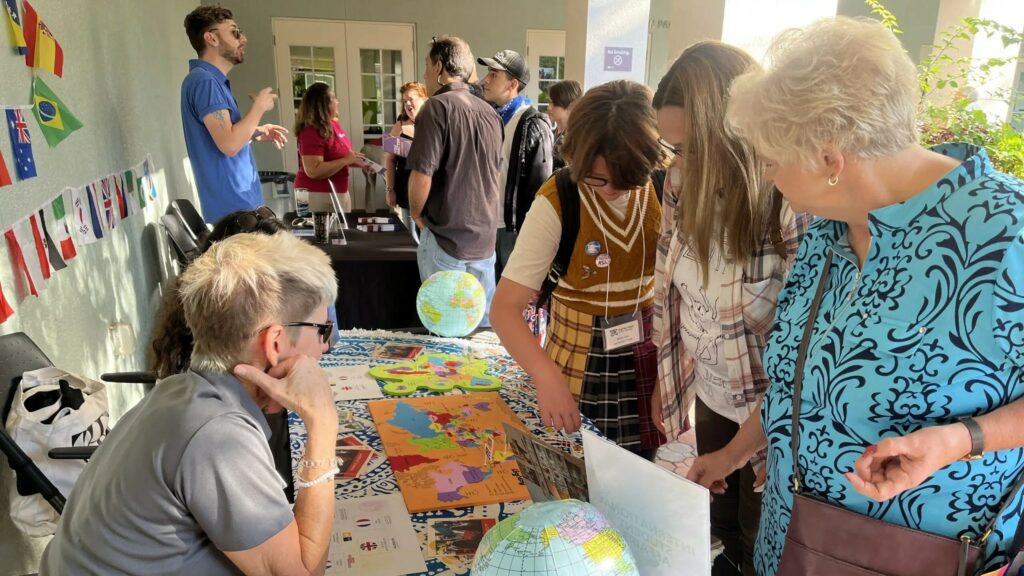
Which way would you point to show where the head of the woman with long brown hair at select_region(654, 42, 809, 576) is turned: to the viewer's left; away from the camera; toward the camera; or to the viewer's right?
to the viewer's left

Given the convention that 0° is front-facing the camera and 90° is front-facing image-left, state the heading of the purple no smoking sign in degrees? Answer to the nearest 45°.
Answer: approximately 0°

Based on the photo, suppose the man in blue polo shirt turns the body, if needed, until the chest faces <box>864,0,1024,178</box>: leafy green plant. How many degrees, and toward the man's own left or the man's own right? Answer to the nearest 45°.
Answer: approximately 45° to the man's own right

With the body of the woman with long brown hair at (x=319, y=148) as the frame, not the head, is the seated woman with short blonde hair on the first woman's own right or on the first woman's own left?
on the first woman's own right

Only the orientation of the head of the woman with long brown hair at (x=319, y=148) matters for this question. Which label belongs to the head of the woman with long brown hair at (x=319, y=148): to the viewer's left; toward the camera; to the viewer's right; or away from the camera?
to the viewer's right

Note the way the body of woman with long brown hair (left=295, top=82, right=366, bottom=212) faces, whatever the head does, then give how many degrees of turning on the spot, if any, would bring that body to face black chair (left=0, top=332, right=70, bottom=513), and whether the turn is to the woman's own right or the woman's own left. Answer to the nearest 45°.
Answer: approximately 90° to the woman's own right

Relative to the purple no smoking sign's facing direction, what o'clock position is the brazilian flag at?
The brazilian flag is roughly at 1 o'clock from the purple no smoking sign.

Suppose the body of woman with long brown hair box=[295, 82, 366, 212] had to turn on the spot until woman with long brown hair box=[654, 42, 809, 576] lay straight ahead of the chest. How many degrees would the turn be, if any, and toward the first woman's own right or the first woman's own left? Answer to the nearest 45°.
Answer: approximately 90° to the first woman's own right

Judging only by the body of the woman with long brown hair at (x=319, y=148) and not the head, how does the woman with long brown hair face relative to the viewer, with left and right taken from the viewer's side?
facing to the right of the viewer

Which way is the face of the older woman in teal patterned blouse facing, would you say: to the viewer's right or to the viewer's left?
to the viewer's left

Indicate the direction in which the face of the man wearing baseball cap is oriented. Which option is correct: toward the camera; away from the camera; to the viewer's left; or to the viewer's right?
to the viewer's left

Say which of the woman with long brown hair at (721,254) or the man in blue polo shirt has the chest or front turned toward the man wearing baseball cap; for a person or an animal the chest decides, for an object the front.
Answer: the man in blue polo shirt
